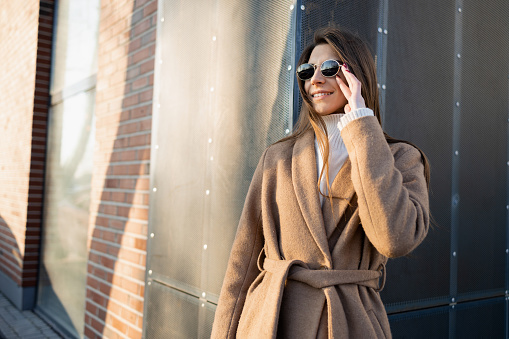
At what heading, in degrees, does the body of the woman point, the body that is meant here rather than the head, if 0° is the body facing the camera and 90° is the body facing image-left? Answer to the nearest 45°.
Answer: approximately 0°

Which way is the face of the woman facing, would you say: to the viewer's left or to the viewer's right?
to the viewer's left
